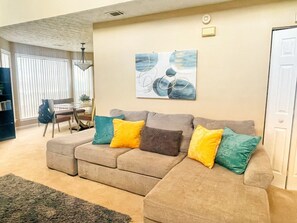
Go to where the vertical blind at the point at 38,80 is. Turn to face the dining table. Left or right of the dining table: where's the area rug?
right

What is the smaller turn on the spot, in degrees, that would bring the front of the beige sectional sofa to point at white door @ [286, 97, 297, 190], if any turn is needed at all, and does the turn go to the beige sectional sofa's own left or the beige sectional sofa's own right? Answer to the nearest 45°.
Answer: approximately 135° to the beige sectional sofa's own left

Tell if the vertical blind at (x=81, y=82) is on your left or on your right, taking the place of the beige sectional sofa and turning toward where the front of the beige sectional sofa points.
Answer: on your right

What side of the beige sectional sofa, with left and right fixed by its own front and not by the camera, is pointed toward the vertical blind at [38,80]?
right

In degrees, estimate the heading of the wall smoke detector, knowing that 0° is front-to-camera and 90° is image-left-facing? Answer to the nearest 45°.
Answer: approximately 0°

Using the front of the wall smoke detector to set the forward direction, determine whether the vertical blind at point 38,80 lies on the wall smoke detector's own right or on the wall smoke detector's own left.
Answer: on the wall smoke detector's own right

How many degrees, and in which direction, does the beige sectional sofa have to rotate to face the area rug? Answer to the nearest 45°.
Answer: approximately 45° to its right
